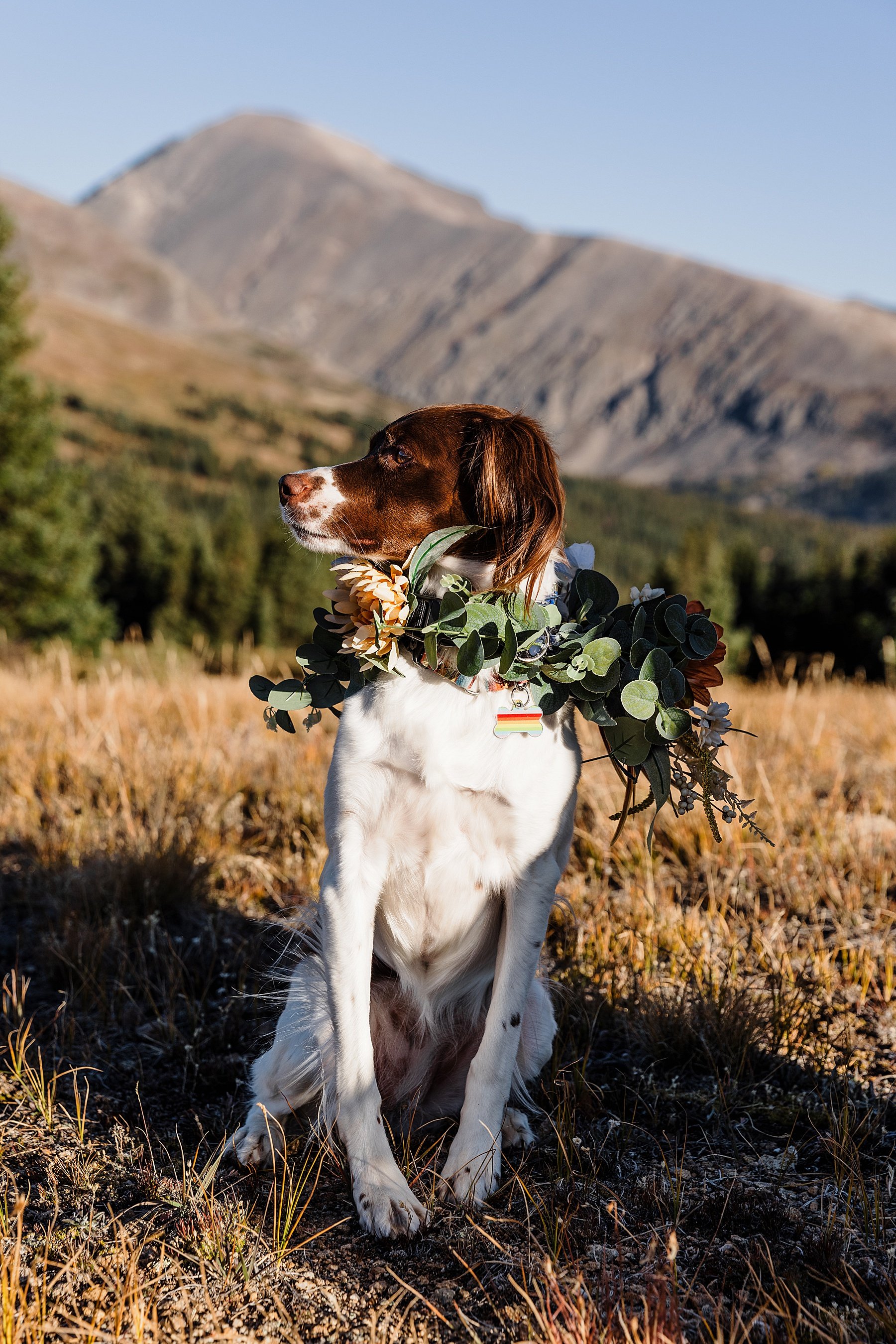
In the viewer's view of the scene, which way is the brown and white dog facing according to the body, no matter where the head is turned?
toward the camera
